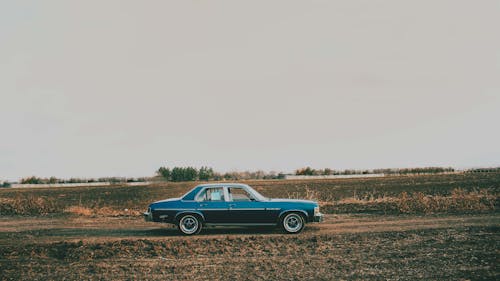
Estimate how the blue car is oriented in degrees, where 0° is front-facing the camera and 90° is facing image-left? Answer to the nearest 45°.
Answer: approximately 270°
